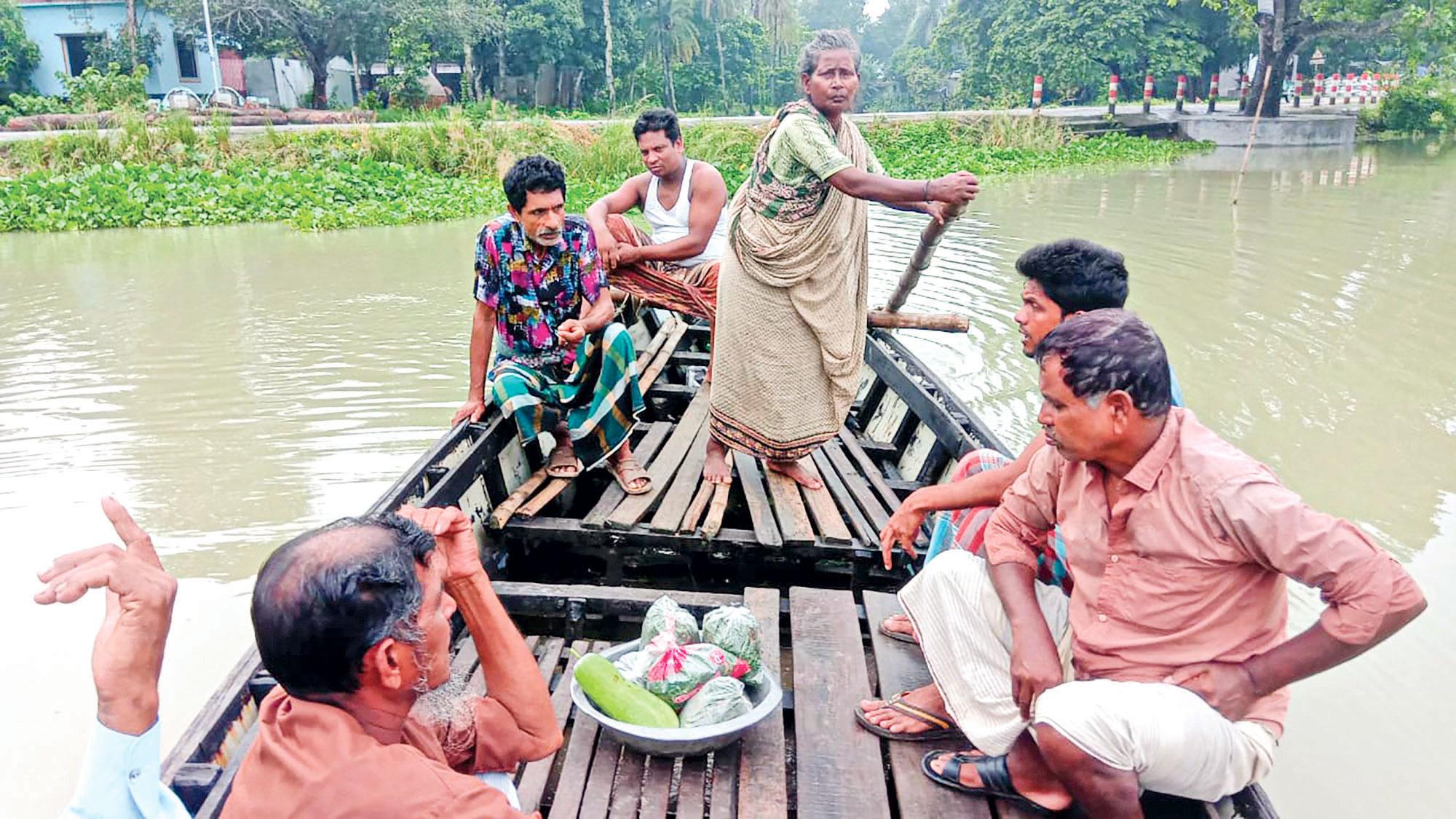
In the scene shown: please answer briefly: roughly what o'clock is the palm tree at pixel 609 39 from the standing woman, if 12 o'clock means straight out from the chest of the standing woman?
The palm tree is roughly at 7 o'clock from the standing woman.

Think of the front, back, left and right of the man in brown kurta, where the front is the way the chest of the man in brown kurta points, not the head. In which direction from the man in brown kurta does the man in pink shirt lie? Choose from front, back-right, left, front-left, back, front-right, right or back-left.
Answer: front-right

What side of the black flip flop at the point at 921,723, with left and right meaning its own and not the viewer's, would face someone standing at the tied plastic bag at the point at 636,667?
front

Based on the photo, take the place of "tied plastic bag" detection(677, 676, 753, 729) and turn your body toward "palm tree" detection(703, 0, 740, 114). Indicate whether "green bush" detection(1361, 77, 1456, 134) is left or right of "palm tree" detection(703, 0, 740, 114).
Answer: right

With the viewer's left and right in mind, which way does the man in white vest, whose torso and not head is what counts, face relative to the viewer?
facing the viewer and to the left of the viewer

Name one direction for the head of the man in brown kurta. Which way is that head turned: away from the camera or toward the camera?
away from the camera

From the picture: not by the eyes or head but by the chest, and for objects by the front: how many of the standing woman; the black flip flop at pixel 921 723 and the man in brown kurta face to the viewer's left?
1

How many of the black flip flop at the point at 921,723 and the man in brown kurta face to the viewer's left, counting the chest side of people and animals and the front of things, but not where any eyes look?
1

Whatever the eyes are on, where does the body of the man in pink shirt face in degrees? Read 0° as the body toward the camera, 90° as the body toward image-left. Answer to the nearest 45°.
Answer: approximately 45°

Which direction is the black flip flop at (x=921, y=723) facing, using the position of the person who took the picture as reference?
facing to the left of the viewer

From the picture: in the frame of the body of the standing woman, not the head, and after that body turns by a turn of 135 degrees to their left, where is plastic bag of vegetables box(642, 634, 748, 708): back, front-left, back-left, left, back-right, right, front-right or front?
back

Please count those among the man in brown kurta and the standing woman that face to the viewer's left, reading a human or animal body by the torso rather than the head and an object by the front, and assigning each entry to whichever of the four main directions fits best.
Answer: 0

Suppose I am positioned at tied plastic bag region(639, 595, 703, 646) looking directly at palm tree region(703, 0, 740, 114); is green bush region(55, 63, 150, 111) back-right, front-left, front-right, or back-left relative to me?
front-left

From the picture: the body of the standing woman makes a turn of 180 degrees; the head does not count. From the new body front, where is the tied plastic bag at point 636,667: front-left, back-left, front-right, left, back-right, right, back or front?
back-left

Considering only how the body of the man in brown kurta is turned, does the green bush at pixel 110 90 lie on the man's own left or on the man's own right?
on the man's own left

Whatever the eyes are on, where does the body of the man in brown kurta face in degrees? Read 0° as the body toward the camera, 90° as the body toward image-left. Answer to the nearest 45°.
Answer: approximately 225°
